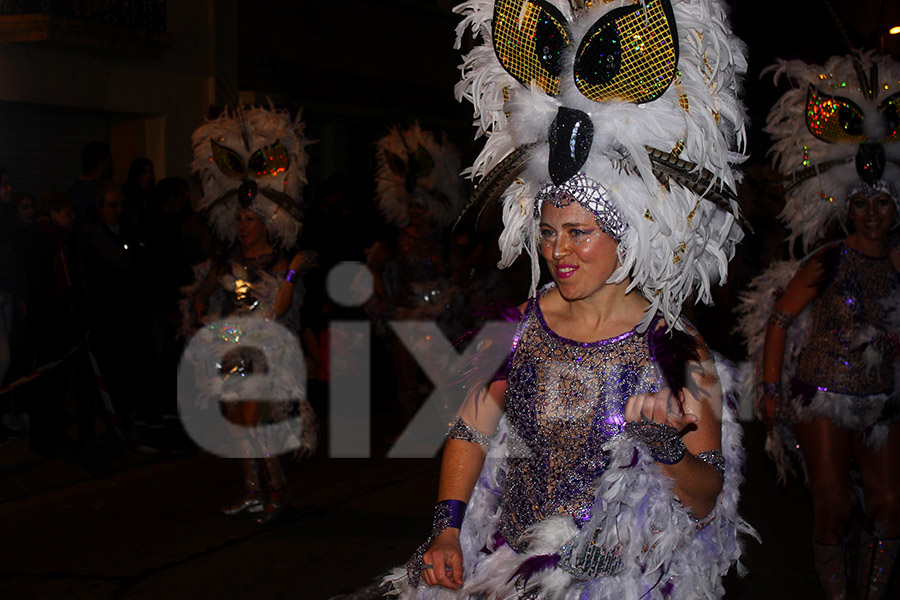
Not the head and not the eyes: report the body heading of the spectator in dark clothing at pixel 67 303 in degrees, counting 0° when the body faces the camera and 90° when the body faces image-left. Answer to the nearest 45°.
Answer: approximately 315°

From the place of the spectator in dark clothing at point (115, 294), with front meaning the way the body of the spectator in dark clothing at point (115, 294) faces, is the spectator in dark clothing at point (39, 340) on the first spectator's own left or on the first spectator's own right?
on the first spectator's own right

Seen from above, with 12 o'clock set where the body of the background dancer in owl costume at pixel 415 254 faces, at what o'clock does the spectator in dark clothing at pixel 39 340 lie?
The spectator in dark clothing is roughly at 2 o'clock from the background dancer in owl costume.

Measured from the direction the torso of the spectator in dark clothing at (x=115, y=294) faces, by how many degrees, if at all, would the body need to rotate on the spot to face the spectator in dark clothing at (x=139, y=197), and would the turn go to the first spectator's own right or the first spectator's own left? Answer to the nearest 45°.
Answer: approximately 135° to the first spectator's own left

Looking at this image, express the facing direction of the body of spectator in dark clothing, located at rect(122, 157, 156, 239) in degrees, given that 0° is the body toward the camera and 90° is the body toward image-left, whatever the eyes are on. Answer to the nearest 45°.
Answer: approximately 315°

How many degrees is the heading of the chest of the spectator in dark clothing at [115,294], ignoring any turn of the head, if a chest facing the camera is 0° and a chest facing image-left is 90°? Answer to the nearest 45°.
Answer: approximately 315°
